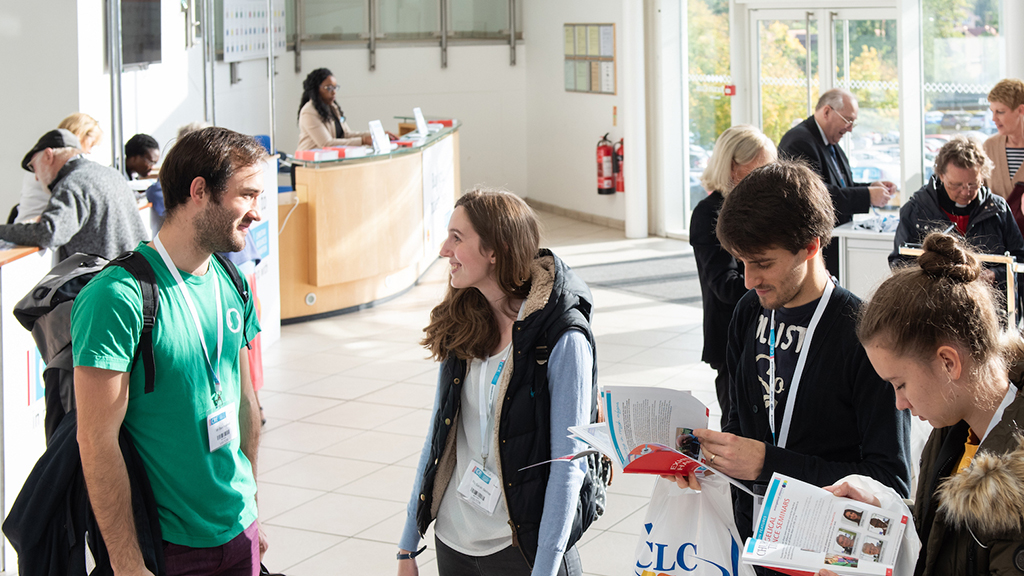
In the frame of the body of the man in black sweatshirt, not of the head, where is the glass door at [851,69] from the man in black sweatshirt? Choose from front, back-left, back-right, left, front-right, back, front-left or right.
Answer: back-right

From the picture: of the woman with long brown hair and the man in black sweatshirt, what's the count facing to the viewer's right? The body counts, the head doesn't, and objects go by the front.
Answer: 0

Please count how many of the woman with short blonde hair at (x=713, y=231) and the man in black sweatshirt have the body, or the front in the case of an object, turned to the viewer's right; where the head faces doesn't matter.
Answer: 1

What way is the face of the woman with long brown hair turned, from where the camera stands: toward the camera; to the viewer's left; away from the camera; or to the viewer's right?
to the viewer's left

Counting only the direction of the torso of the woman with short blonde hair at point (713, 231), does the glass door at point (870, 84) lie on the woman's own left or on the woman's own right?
on the woman's own left

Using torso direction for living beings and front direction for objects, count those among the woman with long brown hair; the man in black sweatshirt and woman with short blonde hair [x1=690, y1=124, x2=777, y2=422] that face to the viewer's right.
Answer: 1

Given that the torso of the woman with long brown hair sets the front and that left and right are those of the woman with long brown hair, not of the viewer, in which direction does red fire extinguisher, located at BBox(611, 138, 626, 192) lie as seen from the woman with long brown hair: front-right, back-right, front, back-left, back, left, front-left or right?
back-right

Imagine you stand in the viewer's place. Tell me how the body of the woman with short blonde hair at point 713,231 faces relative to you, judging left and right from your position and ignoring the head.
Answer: facing to the right of the viewer

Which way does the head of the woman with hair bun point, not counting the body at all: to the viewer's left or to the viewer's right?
to the viewer's left

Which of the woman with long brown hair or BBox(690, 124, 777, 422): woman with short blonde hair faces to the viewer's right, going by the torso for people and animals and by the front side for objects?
the woman with short blonde hair

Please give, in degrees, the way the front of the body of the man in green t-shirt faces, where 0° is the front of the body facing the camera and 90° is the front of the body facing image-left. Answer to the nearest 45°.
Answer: approximately 315°
